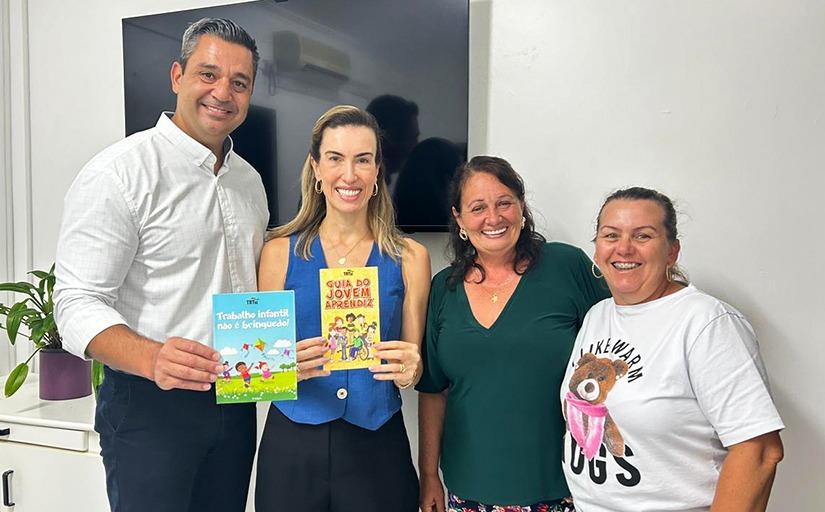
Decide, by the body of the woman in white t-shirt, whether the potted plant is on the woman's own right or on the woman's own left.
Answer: on the woman's own right

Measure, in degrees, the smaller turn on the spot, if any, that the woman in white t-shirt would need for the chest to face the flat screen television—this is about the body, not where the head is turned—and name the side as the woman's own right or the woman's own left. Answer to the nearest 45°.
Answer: approximately 90° to the woman's own right

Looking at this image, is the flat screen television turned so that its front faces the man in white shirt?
yes

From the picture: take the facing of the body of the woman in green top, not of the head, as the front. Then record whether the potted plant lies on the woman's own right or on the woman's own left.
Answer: on the woman's own right

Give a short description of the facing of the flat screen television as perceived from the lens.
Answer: facing the viewer and to the left of the viewer

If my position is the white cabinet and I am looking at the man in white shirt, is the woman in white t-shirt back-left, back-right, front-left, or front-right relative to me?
front-left

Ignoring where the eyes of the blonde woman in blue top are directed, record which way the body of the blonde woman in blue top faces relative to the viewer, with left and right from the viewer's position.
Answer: facing the viewer

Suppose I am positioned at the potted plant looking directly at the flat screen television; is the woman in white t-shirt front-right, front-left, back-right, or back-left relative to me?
front-right

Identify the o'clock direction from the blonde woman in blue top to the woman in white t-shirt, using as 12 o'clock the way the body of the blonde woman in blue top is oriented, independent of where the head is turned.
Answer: The woman in white t-shirt is roughly at 10 o'clock from the blonde woman in blue top.
